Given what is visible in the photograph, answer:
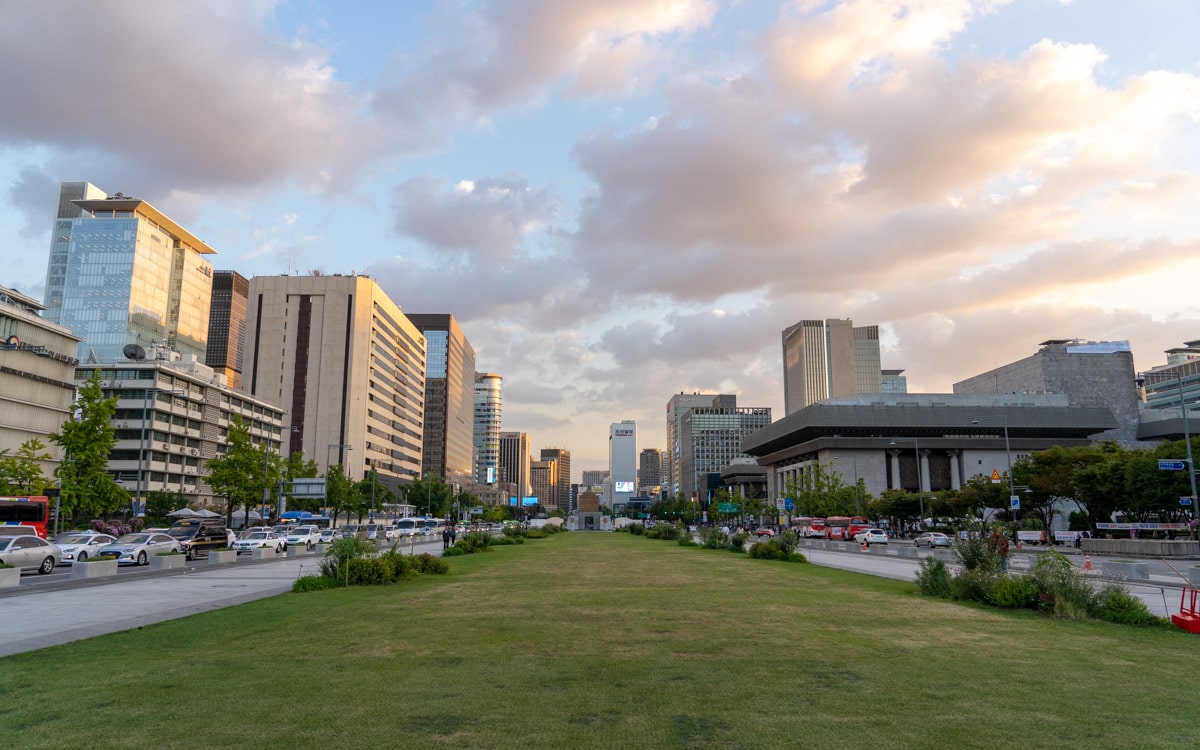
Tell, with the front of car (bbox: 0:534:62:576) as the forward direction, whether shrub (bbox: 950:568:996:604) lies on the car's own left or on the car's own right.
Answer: on the car's own left

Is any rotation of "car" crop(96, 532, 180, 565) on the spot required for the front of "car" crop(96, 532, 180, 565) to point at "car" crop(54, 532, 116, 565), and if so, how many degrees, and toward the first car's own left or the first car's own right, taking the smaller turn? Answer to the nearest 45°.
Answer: approximately 45° to the first car's own right

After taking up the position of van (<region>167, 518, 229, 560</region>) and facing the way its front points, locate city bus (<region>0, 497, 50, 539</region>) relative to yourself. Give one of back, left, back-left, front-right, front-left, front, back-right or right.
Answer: front-right

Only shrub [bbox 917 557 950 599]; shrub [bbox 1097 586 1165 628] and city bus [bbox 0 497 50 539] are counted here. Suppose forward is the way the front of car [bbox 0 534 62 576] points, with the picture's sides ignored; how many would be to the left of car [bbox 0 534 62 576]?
2

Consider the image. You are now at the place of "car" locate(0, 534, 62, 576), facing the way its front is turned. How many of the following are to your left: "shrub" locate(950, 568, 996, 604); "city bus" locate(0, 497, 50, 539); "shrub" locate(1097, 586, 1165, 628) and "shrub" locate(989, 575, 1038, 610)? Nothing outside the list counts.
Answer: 3

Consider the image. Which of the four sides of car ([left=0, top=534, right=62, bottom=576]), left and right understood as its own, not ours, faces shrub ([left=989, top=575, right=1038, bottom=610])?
left

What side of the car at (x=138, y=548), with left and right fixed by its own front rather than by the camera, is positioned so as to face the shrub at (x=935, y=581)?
left

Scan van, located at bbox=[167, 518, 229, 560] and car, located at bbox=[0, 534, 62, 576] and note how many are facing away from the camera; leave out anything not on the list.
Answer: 0

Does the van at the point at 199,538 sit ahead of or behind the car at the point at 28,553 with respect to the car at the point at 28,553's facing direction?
behind

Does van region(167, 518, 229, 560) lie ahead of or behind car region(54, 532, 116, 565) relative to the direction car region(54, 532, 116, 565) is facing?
behind

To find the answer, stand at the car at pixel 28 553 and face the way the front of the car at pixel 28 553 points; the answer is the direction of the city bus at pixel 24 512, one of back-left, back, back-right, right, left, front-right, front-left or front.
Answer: back-right

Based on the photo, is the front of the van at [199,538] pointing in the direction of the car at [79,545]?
yes
